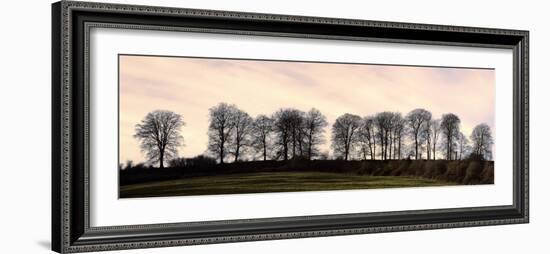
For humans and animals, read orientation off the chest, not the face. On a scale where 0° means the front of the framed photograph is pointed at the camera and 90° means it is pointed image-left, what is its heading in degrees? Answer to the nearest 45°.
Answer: approximately 315°
